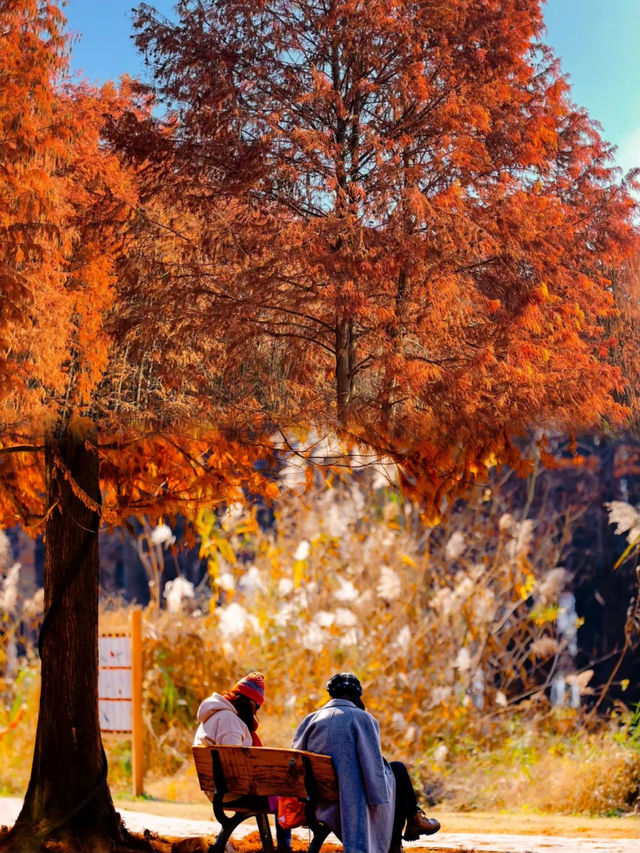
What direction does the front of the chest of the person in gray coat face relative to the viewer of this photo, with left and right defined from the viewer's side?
facing away from the viewer and to the right of the viewer

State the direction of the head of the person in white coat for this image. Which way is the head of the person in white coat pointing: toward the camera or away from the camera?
away from the camera

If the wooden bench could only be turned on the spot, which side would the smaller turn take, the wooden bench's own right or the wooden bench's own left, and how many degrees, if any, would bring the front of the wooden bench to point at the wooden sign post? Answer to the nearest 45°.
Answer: approximately 45° to the wooden bench's own left

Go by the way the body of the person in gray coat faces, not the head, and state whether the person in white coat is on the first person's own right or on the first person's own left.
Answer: on the first person's own left

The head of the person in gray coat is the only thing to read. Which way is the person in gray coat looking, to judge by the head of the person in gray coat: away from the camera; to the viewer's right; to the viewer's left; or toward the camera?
away from the camera

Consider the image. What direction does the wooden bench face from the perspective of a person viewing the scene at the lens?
facing away from the viewer and to the right of the viewer
